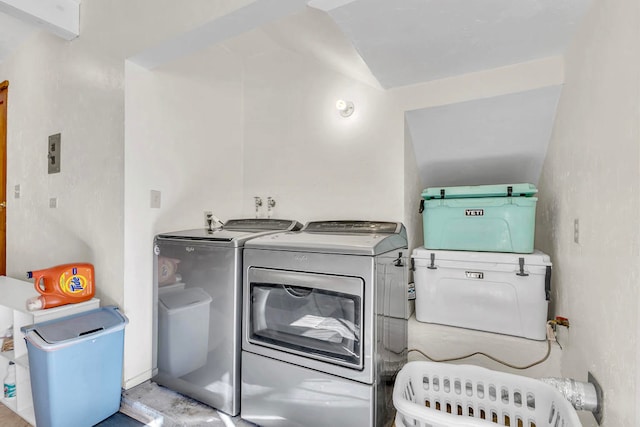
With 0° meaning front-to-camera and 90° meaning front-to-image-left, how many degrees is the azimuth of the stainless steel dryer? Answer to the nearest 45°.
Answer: approximately 45°

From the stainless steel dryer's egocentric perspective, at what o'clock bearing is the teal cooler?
The teal cooler is roughly at 7 o'clock from the stainless steel dryer.

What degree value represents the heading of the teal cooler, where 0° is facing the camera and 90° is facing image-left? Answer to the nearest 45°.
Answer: approximately 0°

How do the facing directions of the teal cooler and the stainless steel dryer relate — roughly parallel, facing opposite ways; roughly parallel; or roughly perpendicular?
roughly parallel

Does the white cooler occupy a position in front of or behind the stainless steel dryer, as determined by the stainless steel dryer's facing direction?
behind

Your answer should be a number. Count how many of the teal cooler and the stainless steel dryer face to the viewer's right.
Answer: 0

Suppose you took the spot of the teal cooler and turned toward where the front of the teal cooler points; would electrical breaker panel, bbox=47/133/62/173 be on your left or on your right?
on your right

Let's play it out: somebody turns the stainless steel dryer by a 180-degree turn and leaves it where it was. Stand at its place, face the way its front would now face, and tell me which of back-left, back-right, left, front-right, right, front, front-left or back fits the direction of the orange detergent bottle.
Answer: back-left

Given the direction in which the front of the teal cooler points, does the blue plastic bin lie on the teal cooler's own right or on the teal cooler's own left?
on the teal cooler's own right

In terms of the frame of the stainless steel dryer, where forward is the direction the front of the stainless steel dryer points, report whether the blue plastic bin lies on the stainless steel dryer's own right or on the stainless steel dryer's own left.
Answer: on the stainless steel dryer's own right

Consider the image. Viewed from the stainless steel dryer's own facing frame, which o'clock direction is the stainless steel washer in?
The stainless steel washer is roughly at 2 o'clock from the stainless steel dryer.
